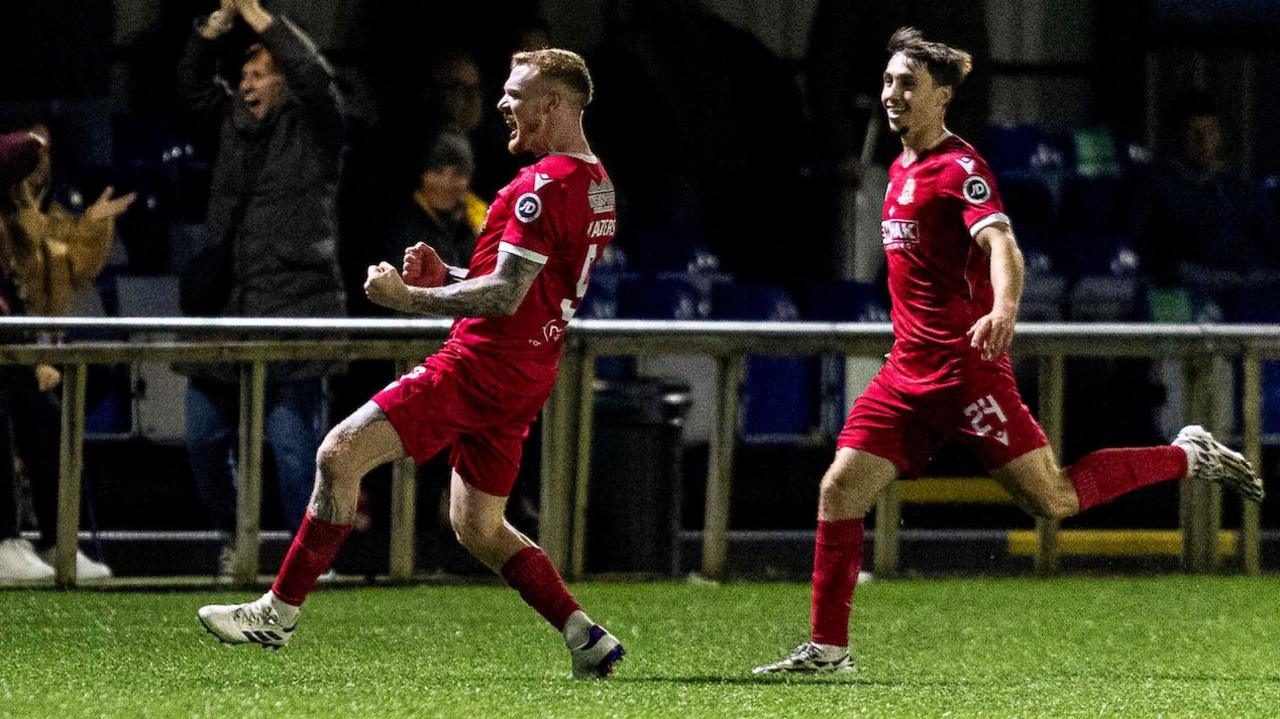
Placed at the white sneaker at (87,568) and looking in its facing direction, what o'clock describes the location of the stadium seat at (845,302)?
The stadium seat is roughly at 11 o'clock from the white sneaker.

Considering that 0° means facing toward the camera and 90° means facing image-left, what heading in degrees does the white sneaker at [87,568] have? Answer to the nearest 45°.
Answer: approximately 270°

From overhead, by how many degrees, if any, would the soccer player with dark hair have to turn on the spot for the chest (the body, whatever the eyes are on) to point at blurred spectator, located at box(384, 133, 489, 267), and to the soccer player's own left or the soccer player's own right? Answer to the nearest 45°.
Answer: approximately 90° to the soccer player's own right

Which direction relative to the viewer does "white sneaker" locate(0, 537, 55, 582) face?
to the viewer's right

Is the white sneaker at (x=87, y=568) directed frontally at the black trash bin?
yes

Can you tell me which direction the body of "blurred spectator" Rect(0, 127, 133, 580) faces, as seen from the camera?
to the viewer's right

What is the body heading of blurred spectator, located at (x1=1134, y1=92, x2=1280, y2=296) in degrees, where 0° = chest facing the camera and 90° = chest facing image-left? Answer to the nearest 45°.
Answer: approximately 0°
